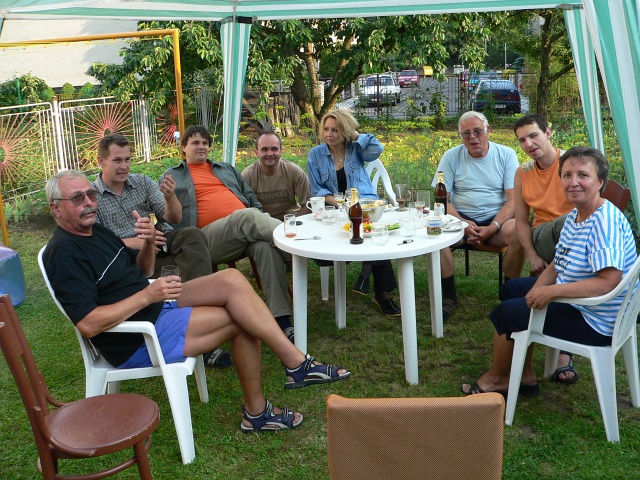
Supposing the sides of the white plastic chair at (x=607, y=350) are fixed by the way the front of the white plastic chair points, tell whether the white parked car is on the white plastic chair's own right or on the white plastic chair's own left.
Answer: on the white plastic chair's own right

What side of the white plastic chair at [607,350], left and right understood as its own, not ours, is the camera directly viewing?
left

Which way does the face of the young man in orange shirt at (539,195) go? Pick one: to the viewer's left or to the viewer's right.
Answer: to the viewer's left

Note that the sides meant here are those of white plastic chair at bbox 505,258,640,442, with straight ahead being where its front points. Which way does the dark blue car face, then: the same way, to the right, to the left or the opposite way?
to the right

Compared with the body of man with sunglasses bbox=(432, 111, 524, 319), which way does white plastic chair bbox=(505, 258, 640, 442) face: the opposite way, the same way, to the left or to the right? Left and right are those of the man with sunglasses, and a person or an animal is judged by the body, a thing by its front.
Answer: to the right

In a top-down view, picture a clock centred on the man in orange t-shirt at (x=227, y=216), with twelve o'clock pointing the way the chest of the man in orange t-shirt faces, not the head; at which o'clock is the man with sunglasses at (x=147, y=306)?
The man with sunglasses is roughly at 2 o'clock from the man in orange t-shirt.

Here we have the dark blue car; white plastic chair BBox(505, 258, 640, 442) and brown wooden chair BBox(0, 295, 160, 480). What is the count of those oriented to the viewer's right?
1

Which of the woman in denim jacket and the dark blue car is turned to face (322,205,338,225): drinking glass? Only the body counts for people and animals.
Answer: the woman in denim jacket

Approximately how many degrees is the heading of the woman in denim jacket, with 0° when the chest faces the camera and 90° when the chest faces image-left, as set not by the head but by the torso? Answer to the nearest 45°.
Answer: approximately 0°

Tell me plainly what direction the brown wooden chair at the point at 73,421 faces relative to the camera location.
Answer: facing to the right of the viewer

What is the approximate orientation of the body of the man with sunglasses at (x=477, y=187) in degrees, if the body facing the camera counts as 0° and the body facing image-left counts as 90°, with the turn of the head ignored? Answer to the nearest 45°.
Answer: approximately 0°

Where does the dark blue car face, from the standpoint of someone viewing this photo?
facing away from the viewer

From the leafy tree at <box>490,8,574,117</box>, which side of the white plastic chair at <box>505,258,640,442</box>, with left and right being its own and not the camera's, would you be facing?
right

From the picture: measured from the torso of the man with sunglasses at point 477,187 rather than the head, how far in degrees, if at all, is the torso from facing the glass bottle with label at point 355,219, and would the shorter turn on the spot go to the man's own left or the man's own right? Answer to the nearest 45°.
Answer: approximately 45° to the man's own right

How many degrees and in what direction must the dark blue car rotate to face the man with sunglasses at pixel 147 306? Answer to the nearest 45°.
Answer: approximately 180°

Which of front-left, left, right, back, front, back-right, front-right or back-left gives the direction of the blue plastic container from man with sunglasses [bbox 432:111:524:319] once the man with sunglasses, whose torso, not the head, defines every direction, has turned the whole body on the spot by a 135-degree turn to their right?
front-left
